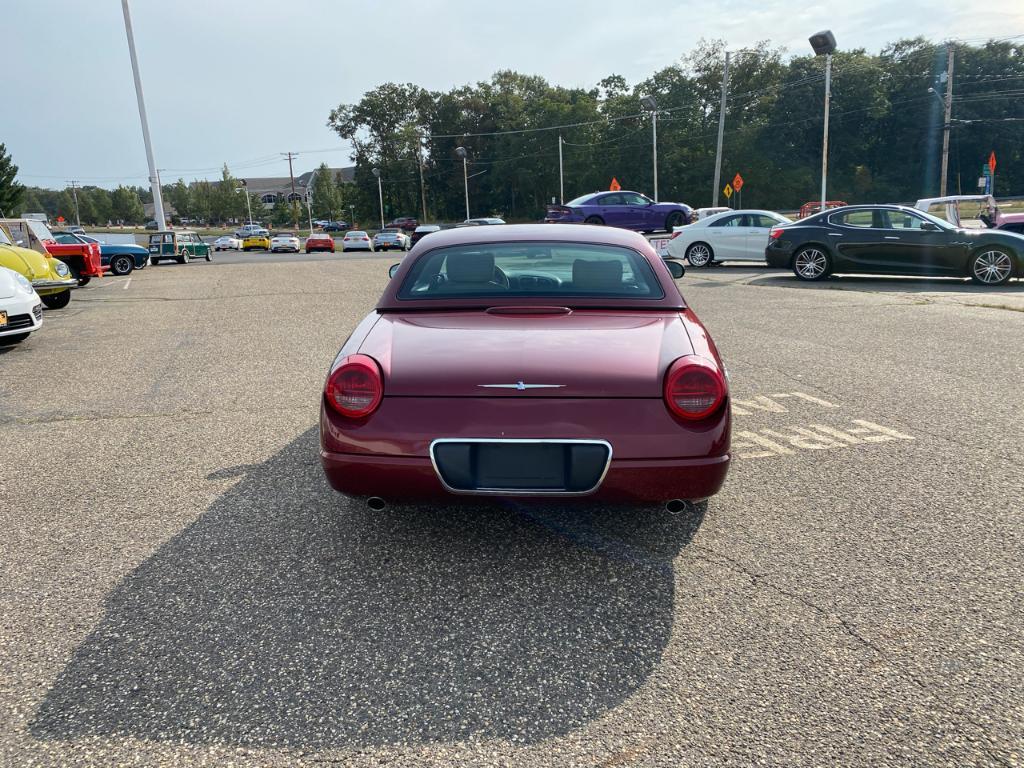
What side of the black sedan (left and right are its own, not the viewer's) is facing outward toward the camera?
right

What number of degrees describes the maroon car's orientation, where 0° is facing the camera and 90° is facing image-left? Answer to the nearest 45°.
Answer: approximately 180°

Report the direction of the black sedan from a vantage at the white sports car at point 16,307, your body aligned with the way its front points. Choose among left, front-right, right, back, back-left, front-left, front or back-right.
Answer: front-left

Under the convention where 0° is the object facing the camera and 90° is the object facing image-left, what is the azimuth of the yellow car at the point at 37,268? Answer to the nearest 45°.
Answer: approximately 315°

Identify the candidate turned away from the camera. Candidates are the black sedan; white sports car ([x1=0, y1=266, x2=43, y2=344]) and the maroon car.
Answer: the maroon car

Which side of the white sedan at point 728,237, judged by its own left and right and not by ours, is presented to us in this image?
right

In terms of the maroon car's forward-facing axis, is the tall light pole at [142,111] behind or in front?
in front

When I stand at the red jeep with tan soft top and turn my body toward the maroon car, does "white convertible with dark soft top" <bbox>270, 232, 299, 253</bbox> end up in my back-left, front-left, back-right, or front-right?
back-left

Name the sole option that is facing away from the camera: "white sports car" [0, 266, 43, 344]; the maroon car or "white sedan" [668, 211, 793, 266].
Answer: the maroon car

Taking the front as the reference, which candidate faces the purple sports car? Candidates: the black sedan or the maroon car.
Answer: the maroon car

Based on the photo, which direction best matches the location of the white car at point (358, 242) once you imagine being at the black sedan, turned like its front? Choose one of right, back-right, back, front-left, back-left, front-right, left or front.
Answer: back-left

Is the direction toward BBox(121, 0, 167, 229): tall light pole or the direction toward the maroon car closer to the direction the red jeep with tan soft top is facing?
the maroon car
